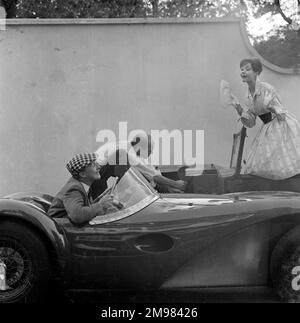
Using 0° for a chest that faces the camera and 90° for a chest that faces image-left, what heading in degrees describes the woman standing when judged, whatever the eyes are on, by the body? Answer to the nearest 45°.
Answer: approximately 45°

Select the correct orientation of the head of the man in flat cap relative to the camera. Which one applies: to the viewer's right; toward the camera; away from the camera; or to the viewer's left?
to the viewer's right

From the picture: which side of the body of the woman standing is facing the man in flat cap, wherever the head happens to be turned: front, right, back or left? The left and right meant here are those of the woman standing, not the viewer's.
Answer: front
